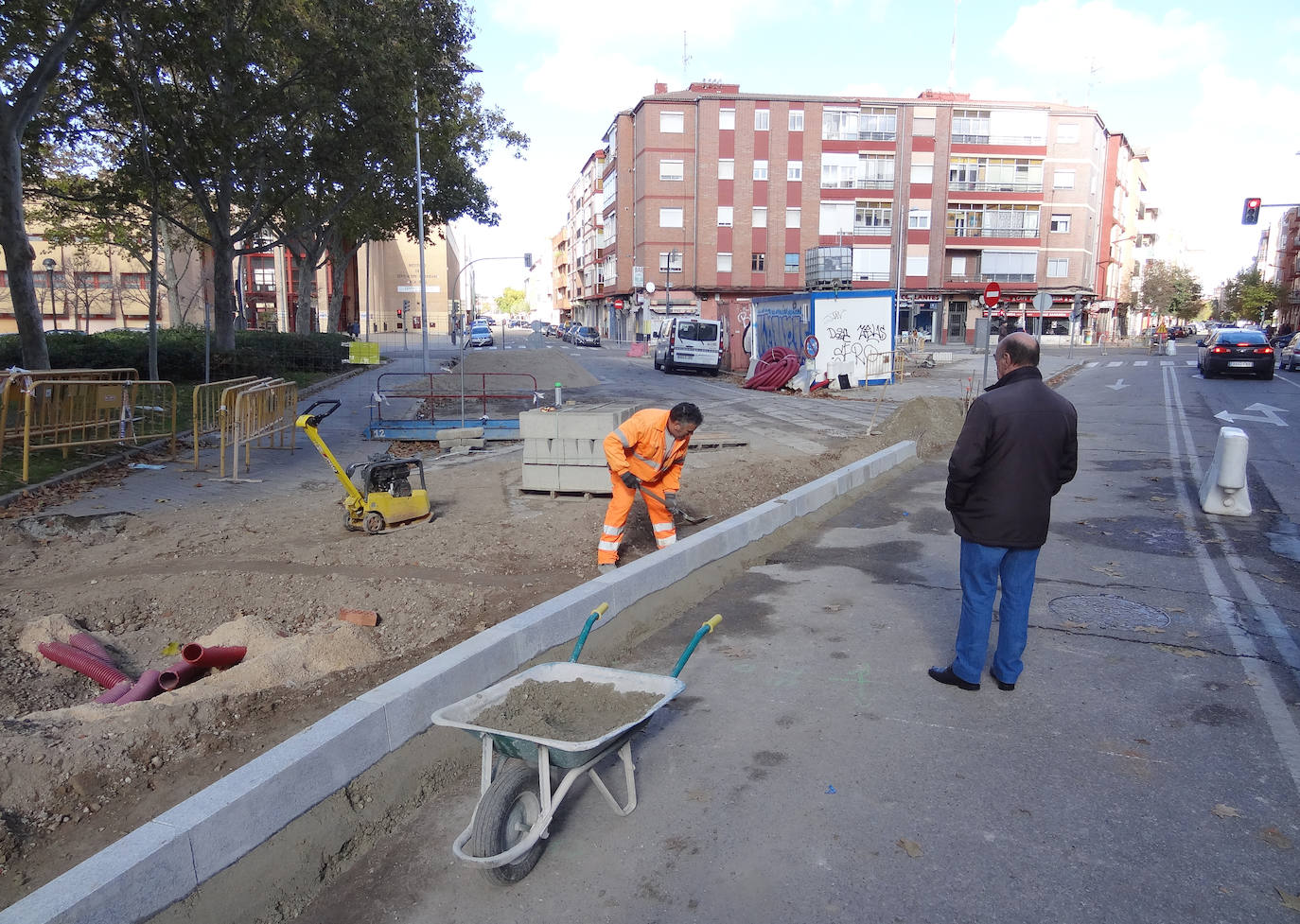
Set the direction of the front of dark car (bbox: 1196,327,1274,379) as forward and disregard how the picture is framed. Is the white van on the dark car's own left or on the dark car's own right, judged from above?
on the dark car's own left

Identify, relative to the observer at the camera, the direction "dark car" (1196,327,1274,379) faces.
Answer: facing away from the viewer

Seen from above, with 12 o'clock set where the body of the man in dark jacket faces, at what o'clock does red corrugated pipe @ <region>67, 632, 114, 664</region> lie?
The red corrugated pipe is roughly at 10 o'clock from the man in dark jacket.

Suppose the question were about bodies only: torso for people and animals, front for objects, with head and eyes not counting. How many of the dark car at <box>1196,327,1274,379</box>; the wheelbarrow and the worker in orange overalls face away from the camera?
1

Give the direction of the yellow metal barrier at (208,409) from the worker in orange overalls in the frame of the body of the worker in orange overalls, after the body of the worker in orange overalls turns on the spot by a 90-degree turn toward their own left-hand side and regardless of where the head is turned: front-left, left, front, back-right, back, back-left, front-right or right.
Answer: left

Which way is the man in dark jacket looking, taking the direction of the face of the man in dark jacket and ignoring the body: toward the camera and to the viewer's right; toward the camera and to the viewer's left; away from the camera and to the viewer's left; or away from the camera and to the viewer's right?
away from the camera and to the viewer's left

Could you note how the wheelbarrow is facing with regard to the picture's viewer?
facing the viewer and to the left of the viewer

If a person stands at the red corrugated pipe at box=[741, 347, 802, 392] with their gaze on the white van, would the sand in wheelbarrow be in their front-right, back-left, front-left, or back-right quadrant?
back-left

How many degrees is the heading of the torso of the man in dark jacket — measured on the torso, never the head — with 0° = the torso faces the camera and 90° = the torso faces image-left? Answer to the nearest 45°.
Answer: approximately 135°

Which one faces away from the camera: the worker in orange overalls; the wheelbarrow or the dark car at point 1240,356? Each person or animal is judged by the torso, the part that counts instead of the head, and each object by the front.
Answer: the dark car

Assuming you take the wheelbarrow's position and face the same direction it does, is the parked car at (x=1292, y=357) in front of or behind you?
behind

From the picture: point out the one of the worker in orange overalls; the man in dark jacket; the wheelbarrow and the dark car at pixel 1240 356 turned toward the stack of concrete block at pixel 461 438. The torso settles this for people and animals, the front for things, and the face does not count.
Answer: the man in dark jacket

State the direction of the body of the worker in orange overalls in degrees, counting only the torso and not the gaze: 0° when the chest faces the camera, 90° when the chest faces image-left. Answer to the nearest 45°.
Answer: approximately 315°

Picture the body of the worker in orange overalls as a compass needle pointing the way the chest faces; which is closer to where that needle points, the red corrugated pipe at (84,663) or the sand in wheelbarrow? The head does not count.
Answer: the sand in wheelbarrow

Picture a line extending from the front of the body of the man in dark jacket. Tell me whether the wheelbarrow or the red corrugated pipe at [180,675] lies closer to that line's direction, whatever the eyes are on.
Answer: the red corrugated pipe

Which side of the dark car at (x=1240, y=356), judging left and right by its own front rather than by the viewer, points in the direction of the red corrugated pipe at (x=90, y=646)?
back

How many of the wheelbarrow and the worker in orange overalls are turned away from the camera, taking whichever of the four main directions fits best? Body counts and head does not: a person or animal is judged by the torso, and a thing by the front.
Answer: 0

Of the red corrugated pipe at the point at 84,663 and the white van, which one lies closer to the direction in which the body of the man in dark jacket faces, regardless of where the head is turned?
the white van
